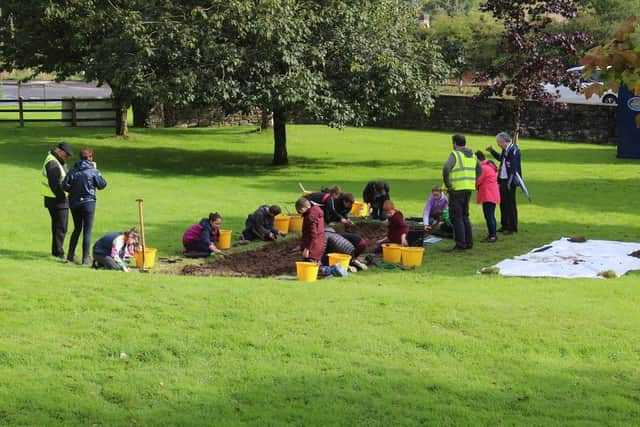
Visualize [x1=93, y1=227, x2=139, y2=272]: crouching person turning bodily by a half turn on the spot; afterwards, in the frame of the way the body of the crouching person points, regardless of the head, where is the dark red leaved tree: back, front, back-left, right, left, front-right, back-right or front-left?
back-right

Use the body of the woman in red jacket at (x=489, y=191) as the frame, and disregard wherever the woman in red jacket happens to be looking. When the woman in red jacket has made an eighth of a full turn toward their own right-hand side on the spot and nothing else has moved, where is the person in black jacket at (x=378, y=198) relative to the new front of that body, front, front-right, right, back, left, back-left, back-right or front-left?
front

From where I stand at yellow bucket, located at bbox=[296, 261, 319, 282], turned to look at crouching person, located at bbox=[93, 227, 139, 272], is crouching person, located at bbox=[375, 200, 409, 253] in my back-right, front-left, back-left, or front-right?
back-right

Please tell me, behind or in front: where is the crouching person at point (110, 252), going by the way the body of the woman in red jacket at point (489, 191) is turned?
in front

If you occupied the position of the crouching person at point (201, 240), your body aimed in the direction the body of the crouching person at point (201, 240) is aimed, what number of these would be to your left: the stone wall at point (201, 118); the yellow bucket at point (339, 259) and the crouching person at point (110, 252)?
1

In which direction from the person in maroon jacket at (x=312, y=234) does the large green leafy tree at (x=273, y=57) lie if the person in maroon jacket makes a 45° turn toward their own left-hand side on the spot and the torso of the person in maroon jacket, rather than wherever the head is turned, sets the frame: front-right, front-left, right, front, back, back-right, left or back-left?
back-right

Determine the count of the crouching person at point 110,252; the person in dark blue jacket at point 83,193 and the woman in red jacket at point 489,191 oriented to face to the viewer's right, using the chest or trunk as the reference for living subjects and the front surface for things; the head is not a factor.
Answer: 1

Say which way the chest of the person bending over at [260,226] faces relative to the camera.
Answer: to the viewer's right

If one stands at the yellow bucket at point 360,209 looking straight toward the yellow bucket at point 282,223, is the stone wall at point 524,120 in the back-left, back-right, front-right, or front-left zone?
back-right

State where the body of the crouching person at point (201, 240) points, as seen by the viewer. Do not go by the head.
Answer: to the viewer's right

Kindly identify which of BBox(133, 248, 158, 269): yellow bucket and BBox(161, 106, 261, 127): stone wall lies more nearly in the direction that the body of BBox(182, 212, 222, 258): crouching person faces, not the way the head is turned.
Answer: the stone wall
